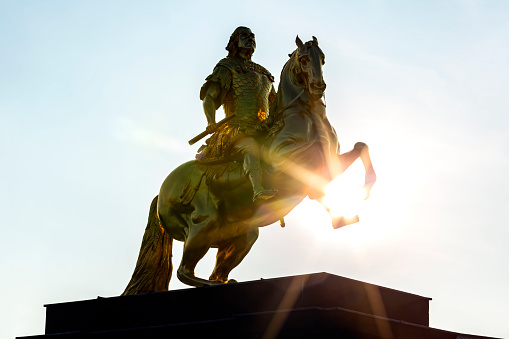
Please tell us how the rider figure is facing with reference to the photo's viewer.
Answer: facing the viewer and to the right of the viewer
